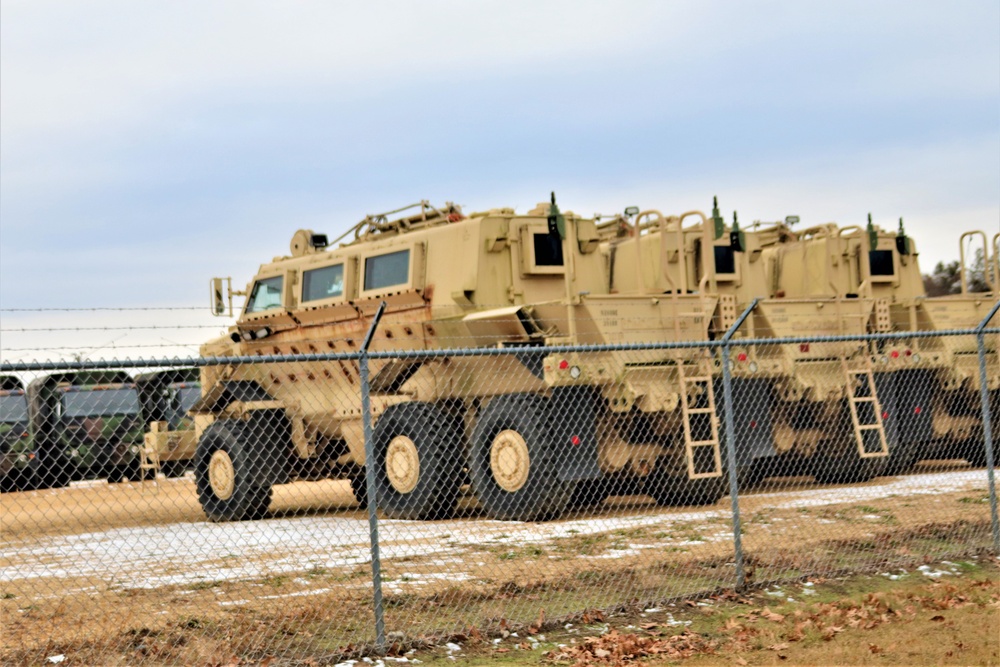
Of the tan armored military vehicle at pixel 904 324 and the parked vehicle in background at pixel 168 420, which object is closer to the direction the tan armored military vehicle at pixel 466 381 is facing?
the parked vehicle in background

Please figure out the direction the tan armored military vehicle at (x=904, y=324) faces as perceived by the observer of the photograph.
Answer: facing away from the viewer and to the left of the viewer

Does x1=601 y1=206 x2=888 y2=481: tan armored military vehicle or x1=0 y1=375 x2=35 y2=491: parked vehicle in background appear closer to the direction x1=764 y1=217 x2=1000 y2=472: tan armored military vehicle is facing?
the parked vehicle in background

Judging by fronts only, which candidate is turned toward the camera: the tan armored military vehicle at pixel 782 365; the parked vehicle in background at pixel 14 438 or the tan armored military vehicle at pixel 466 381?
the parked vehicle in background

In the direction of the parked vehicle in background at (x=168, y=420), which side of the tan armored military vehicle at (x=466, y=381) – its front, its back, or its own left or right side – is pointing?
front

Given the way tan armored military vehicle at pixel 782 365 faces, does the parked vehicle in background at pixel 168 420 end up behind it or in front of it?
in front

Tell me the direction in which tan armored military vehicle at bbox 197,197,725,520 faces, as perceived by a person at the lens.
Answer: facing away from the viewer and to the left of the viewer

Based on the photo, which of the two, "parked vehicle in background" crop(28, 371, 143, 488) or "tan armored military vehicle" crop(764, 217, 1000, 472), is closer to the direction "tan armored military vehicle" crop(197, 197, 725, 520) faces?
the parked vehicle in background

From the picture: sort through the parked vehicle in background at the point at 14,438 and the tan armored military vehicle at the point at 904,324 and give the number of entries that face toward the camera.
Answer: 1

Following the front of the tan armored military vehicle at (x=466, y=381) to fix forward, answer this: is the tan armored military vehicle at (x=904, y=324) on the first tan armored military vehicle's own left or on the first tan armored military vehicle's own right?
on the first tan armored military vehicle's own right

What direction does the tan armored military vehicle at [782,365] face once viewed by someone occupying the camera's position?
facing away from the viewer and to the left of the viewer

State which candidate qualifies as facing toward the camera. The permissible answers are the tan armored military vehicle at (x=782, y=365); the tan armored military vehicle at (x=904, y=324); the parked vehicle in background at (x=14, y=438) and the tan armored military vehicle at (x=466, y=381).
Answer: the parked vehicle in background

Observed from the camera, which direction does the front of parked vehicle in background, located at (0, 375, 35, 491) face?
facing the viewer
